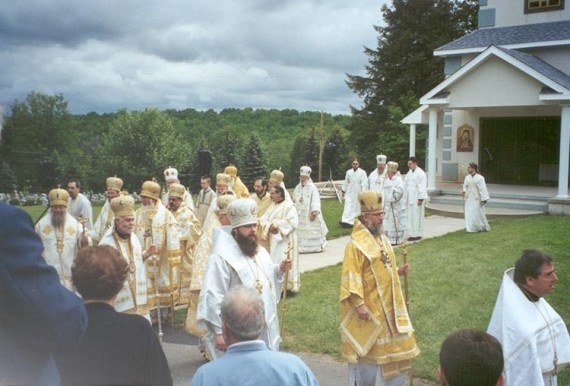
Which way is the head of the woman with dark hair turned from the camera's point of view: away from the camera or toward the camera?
away from the camera

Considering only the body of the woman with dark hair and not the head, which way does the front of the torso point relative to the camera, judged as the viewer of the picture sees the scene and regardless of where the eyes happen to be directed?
away from the camera

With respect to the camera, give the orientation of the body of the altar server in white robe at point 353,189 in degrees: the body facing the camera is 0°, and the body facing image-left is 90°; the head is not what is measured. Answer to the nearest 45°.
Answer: approximately 45°

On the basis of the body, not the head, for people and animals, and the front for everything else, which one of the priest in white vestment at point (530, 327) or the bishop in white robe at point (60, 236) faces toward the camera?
the bishop in white robe

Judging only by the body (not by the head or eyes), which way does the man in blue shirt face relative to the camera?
away from the camera

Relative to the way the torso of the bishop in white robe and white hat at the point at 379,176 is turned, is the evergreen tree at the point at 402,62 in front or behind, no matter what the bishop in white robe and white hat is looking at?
behind

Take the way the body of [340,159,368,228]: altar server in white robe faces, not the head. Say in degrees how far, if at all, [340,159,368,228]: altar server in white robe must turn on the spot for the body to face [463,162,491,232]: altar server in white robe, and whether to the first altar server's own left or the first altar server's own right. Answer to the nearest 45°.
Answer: approximately 135° to the first altar server's own left

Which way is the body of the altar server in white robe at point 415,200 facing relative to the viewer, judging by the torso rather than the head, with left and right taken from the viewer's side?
facing the viewer and to the left of the viewer

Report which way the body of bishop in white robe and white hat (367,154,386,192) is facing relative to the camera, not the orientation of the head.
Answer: toward the camera

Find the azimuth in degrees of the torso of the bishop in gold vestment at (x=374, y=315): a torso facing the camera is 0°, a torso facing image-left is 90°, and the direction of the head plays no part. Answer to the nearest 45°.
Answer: approximately 315°

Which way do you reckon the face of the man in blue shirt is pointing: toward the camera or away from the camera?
away from the camera

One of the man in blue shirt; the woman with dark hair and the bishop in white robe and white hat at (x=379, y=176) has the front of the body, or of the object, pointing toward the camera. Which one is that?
the bishop in white robe and white hat

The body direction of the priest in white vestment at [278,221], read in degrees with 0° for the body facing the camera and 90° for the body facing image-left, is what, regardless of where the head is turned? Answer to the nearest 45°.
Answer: approximately 45°

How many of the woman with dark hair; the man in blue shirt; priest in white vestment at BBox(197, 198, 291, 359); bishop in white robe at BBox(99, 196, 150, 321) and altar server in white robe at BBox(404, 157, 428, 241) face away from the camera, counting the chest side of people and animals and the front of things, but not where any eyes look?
2

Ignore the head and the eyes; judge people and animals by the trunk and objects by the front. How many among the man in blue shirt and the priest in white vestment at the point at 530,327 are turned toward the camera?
0

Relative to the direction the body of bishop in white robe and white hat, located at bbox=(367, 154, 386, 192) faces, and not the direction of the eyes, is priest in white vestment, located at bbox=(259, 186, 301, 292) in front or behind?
in front

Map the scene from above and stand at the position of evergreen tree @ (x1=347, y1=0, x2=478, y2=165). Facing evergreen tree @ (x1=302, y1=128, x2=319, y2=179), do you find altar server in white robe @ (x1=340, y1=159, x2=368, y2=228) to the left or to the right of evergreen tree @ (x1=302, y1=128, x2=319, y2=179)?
left
